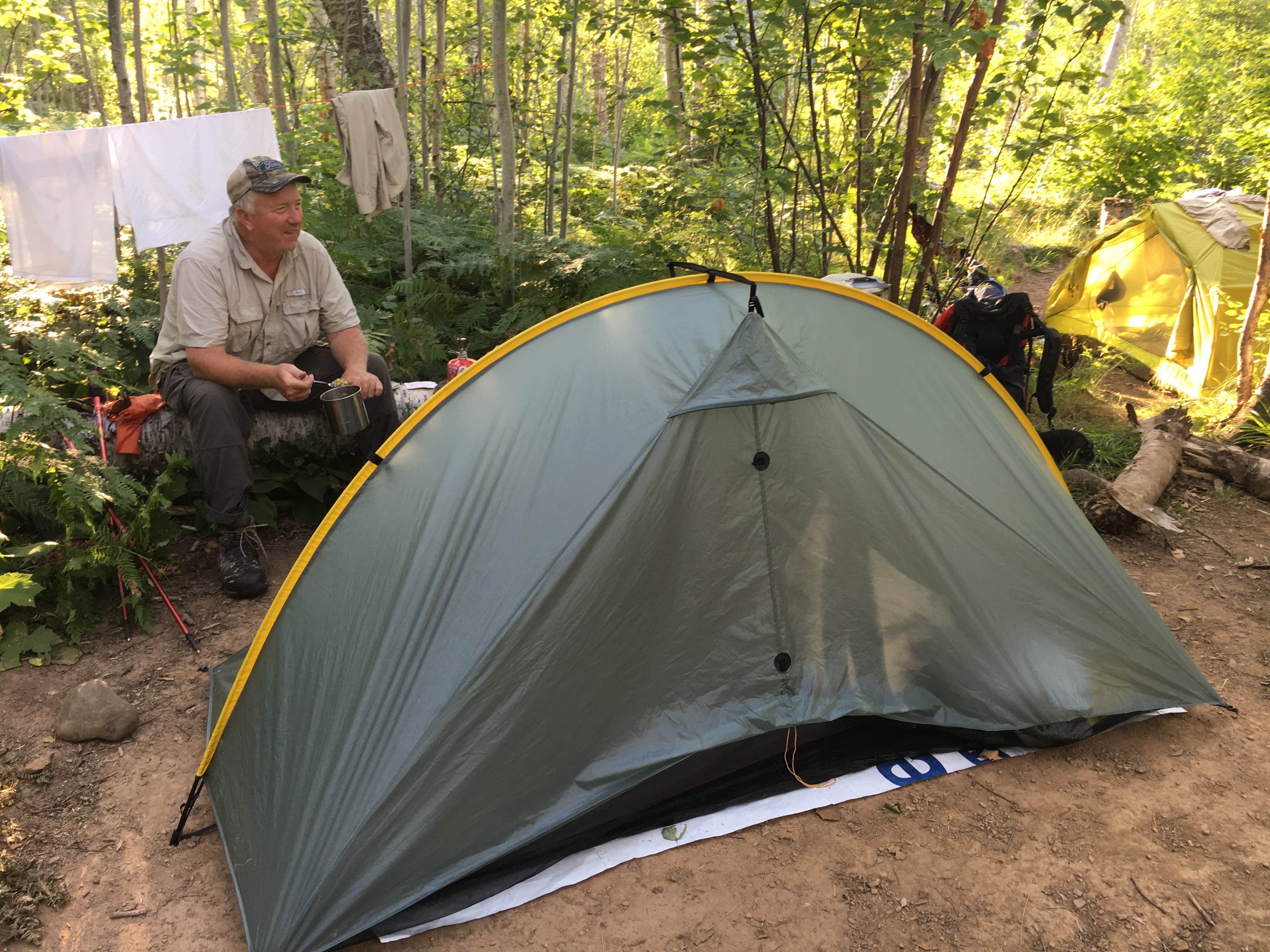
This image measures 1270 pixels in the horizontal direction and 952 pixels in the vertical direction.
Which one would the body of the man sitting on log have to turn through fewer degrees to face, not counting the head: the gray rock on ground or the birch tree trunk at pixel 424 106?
the gray rock on ground

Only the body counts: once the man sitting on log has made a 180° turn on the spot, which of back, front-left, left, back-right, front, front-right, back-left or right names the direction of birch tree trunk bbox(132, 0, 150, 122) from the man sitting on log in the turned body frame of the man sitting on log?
front-right

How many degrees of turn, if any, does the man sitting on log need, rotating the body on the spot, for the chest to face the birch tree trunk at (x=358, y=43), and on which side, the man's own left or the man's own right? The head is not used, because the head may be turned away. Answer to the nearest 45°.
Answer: approximately 135° to the man's own left

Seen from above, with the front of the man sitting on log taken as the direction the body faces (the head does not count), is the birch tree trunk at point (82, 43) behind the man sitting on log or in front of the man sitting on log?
behind

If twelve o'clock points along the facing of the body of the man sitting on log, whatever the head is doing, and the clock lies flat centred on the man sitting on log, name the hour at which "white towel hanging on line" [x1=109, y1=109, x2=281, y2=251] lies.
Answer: The white towel hanging on line is roughly at 7 o'clock from the man sitting on log.

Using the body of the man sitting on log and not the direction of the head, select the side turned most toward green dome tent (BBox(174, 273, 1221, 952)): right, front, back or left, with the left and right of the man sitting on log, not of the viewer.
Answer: front

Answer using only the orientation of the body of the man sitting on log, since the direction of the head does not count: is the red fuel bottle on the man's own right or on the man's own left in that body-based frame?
on the man's own left

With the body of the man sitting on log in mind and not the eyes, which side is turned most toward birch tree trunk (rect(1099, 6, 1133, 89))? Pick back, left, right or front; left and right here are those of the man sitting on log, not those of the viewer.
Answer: left

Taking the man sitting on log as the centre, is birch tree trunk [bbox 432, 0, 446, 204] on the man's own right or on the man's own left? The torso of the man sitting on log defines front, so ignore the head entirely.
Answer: on the man's own left

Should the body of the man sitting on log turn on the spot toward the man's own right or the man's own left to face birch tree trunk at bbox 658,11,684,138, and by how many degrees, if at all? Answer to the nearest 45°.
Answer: approximately 90° to the man's own left
